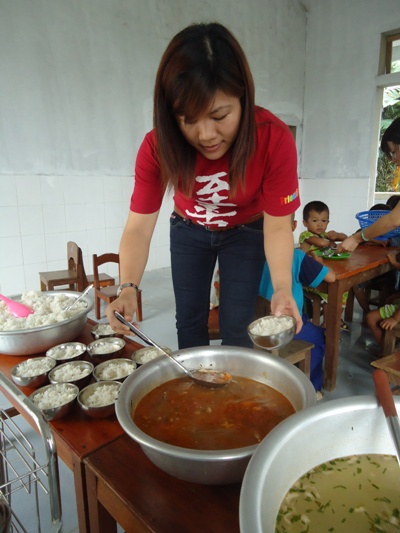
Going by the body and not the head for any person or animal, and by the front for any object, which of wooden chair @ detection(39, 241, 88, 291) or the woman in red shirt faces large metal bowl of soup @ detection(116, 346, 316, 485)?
the woman in red shirt

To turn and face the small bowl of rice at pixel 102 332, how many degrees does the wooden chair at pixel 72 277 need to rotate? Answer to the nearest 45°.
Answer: approximately 90° to its left

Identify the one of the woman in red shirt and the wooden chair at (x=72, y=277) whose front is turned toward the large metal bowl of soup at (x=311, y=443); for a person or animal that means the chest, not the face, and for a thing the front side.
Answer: the woman in red shirt

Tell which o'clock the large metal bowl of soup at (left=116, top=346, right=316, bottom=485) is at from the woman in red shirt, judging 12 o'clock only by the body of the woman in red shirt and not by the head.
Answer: The large metal bowl of soup is roughly at 12 o'clock from the woman in red shirt.

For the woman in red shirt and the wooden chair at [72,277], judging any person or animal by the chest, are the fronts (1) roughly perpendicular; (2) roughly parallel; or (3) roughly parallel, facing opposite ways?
roughly perpendicular

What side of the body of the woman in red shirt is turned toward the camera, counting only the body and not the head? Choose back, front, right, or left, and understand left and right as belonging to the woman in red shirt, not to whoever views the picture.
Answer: front

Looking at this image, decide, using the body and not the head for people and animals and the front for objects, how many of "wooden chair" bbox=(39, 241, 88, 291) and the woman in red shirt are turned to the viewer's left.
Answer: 1

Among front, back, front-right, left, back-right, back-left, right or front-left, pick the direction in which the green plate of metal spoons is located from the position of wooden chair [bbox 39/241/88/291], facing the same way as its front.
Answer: back-left

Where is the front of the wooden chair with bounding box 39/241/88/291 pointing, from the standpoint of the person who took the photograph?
facing to the left of the viewer

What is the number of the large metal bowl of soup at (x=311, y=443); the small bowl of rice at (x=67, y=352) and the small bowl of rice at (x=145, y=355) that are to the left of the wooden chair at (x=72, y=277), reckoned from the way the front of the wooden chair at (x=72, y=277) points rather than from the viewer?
3

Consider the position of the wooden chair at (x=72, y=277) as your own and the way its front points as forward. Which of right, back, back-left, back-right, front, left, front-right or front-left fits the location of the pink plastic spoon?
left

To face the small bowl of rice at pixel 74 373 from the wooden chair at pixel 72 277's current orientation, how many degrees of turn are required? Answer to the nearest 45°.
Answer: approximately 90° to its left

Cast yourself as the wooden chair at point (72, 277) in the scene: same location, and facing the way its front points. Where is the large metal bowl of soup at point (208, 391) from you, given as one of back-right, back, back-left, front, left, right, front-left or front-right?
left
